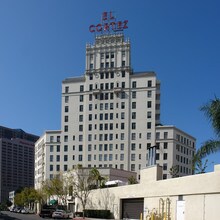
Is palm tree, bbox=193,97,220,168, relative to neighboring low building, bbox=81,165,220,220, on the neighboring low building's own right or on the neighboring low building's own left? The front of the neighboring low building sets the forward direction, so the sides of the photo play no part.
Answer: on the neighboring low building's own left

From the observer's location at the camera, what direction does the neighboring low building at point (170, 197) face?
facing the viewer and to the left of the viewer
